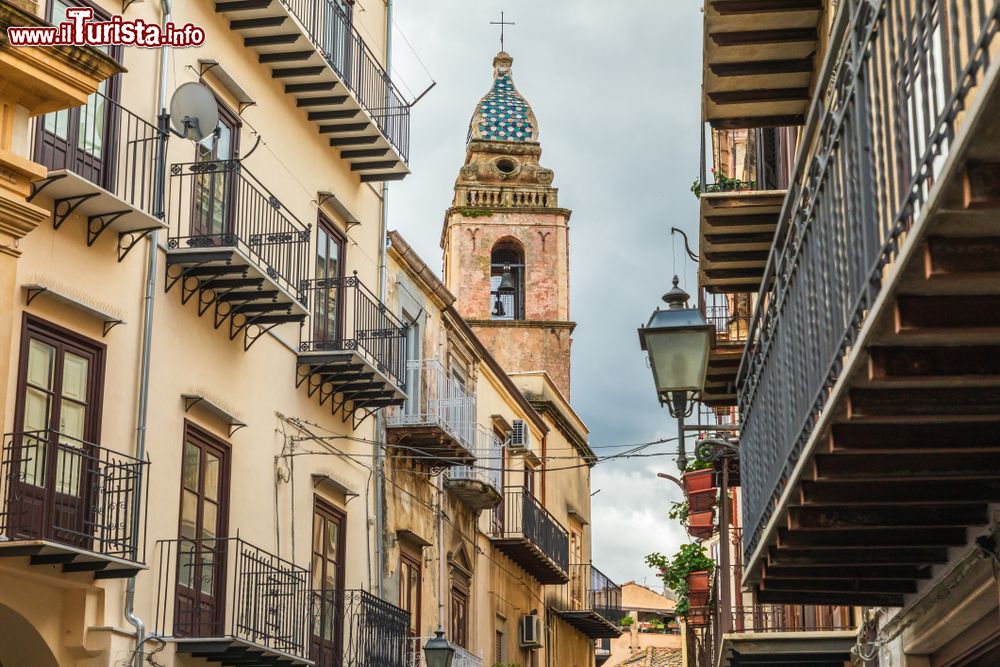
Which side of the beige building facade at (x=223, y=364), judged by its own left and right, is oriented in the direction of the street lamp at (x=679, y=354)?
front

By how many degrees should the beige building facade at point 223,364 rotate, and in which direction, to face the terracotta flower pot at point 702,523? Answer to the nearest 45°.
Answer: approximately 90° to its left

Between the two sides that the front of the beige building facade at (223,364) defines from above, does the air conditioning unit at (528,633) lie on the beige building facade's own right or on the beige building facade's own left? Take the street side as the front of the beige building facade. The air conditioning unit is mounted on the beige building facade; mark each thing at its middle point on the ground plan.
on the beige building facade's own left

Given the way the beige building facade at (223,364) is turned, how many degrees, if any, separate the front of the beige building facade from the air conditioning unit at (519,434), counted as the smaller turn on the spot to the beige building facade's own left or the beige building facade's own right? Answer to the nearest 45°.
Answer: approximately 135° to the beige building facade's own left

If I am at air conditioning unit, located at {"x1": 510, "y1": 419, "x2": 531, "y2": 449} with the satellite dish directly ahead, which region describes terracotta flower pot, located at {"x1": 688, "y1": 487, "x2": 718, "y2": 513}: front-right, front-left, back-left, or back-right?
front-left

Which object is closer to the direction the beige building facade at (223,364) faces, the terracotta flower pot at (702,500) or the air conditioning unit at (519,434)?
the terracotta flower pot

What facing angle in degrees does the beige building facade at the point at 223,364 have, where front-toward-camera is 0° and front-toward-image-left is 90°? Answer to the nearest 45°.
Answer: approximately 315°
